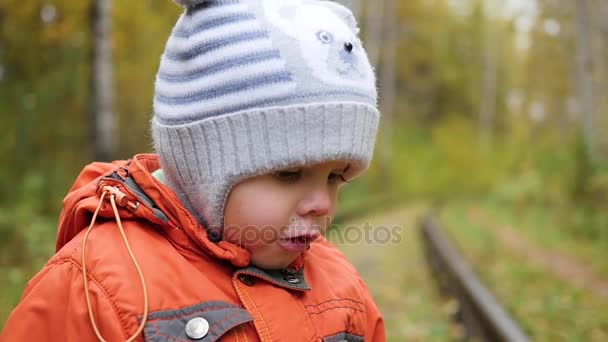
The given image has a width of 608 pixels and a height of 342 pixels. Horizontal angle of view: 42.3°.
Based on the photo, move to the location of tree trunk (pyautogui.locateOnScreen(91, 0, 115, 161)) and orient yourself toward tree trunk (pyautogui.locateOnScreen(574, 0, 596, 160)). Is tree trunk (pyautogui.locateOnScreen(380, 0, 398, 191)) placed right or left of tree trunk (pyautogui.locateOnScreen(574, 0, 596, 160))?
left

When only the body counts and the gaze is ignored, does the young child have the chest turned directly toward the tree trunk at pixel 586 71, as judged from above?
no

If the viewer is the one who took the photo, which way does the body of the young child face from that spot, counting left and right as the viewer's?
facing the viewer and to the right of the viewer

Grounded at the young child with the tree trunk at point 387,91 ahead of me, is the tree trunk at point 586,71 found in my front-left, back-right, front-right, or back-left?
front-right

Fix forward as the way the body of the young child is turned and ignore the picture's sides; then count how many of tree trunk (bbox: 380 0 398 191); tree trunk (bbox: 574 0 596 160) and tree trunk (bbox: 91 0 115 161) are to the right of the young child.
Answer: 0

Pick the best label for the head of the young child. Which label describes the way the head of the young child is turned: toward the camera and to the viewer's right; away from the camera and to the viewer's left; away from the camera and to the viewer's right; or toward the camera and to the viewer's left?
toward the camera and to the viewer's right

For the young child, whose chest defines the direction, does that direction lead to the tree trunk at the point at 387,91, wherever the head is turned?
no

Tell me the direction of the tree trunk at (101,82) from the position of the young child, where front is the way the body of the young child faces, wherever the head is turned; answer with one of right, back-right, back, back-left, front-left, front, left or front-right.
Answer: back-left
